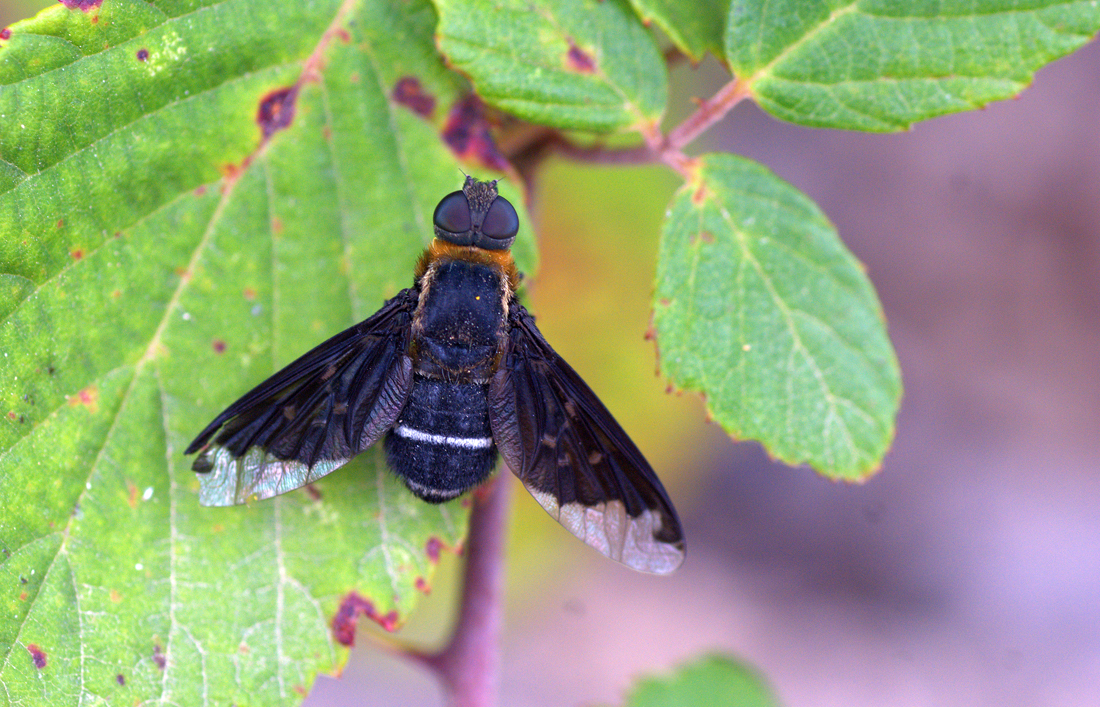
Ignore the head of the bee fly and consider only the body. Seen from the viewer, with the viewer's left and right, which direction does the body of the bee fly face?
facing away from the viewer

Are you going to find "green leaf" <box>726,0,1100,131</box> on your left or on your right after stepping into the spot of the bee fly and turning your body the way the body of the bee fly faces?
on your right
